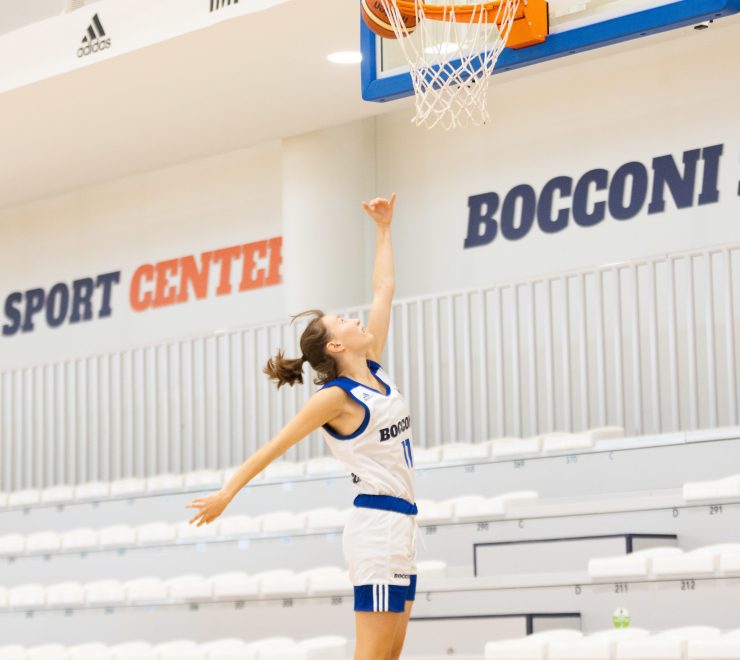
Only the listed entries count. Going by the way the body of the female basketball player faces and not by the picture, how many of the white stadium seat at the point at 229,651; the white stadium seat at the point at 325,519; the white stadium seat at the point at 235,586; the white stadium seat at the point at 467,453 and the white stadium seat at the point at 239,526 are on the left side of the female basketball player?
5

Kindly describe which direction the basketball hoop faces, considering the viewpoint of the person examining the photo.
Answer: facing the viewer and to the left of the viewer

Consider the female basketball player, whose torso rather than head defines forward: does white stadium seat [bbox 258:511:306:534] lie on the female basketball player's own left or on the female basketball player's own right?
on the female basketball player's own left

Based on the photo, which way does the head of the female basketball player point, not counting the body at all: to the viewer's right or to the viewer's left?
to the viewer's right

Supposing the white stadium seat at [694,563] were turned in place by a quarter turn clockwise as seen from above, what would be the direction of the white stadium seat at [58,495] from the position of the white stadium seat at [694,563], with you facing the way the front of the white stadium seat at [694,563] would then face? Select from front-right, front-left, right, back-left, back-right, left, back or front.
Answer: front

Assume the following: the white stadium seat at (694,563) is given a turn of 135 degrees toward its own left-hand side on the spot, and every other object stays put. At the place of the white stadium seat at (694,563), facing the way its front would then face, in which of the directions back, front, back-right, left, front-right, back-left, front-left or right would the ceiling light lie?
back-left

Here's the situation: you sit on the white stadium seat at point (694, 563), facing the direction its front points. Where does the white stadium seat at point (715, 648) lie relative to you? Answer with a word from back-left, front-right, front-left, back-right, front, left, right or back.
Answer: front-left

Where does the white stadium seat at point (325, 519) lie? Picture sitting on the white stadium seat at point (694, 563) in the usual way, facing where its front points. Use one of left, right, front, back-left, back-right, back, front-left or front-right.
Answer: right

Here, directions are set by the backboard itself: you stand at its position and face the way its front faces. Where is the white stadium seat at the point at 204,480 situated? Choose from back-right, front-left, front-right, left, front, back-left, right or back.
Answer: right

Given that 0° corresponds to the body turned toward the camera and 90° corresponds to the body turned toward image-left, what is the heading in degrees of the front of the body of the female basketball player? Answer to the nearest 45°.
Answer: approximately 270°
